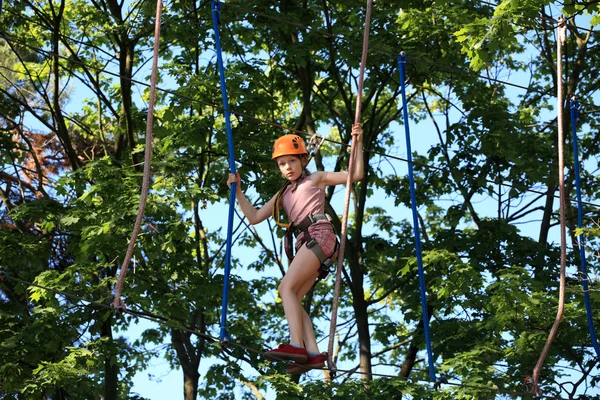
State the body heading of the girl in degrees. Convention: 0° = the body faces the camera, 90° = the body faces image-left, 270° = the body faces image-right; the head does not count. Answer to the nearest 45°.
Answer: approximately 45°
